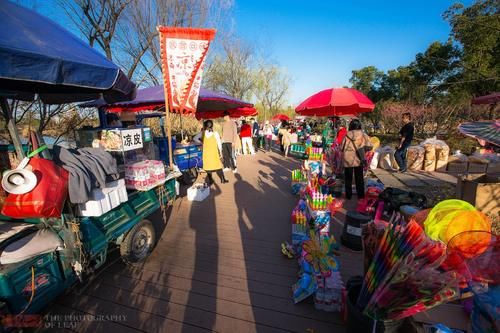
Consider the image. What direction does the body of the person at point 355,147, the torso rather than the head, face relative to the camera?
away from the camera

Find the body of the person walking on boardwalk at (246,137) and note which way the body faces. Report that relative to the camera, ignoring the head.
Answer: away from the camera

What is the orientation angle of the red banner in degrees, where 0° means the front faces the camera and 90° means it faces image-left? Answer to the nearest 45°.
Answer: approximately 0°

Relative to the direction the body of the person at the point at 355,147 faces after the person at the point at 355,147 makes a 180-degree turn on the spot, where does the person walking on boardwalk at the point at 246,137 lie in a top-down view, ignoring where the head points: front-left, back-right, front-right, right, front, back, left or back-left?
back-right

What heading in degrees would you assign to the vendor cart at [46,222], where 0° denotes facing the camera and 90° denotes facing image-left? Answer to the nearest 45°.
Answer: approximately 45°
